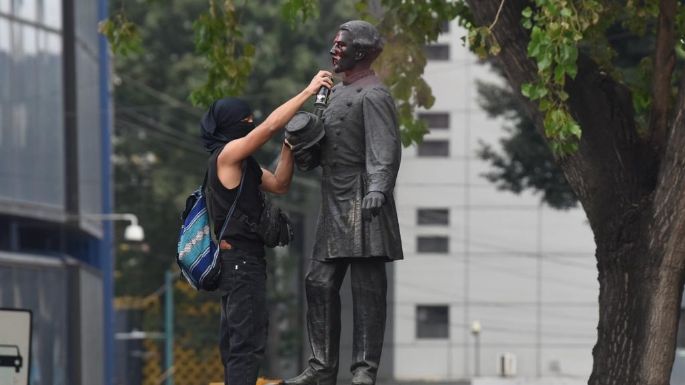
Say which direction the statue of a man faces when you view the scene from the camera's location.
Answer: facing the viewer and to the left of the viewer

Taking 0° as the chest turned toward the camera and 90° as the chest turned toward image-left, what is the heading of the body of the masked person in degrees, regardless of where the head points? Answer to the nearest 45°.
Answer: approximately 270°

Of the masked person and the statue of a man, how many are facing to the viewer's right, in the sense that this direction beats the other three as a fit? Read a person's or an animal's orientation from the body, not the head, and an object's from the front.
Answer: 1

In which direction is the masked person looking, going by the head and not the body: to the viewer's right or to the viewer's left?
to the viewer's right

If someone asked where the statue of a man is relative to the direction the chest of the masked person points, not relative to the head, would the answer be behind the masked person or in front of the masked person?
in front

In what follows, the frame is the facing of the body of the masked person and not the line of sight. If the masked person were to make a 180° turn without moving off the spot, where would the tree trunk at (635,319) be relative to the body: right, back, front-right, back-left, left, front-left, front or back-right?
back-right
